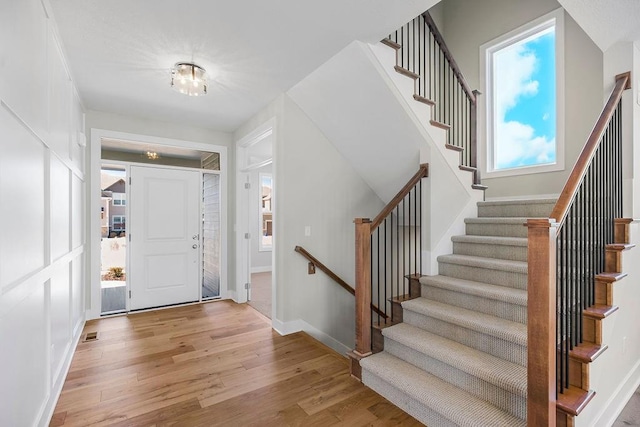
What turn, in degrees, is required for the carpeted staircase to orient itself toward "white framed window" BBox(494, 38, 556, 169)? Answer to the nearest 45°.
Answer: approximately 135° to its right

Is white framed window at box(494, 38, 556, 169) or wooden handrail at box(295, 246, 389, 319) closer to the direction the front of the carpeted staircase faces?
the wooden handrail

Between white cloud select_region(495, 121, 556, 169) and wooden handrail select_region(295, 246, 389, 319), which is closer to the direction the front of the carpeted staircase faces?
the wooden handrail

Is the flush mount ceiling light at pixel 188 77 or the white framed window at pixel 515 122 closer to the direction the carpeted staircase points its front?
the flush mount ceiling light

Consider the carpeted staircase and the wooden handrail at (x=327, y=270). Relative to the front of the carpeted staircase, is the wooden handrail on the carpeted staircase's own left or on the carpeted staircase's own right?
on the carpeted staircase's own right

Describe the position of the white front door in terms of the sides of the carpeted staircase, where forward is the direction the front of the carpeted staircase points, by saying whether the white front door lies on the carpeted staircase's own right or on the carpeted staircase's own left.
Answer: on the carpeted staircase's own right

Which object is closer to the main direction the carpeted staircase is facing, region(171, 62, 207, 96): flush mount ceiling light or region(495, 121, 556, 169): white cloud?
the flush mount ceiling light

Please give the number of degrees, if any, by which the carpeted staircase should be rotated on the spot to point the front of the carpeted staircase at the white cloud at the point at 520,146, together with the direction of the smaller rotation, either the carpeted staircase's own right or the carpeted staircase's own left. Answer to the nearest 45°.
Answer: approximately 135° to the carpeted staircase's own right

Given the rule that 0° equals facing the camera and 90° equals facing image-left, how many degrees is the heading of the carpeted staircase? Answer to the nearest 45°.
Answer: approximately 45°
